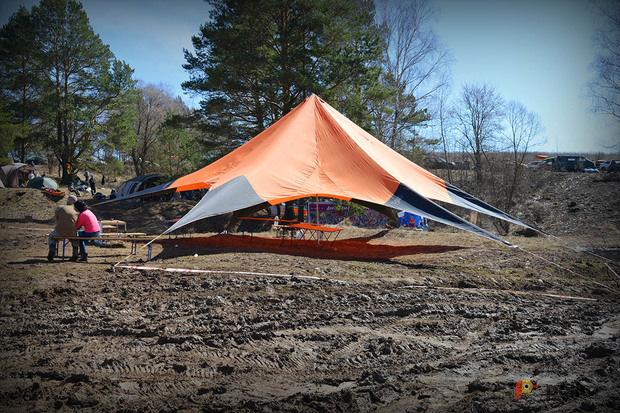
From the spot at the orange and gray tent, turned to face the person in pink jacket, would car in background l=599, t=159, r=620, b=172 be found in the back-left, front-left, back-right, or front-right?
back-right

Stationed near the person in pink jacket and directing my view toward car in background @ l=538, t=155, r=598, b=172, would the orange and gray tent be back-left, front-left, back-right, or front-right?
front-right

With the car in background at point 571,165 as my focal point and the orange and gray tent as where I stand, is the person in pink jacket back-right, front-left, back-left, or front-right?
back-left

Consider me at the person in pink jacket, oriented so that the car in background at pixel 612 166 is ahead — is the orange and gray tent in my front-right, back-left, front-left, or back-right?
front-right
